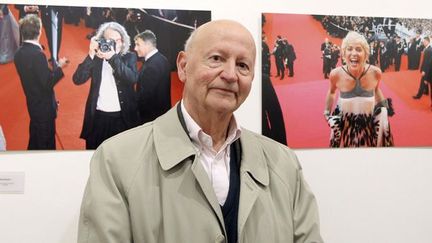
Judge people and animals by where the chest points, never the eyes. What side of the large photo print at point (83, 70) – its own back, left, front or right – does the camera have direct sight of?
front

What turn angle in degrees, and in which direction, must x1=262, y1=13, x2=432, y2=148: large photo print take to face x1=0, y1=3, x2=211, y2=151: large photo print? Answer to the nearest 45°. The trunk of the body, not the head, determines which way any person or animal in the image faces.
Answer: approximately 45° to its right

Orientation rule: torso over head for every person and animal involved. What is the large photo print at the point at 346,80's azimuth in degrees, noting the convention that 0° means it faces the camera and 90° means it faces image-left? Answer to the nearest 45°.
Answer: approximately 0°

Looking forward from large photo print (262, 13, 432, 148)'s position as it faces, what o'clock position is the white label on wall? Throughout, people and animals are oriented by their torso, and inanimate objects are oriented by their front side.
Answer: The white label on wall is roughly at 2 o'clock from the large photo print.

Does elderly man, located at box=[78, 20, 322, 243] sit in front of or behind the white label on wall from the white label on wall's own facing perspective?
in front

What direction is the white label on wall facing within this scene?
toward the camera

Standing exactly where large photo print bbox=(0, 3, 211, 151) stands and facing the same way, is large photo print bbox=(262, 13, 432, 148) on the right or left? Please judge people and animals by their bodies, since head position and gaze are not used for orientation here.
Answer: on its left

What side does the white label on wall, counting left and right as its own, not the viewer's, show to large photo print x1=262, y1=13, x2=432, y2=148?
left

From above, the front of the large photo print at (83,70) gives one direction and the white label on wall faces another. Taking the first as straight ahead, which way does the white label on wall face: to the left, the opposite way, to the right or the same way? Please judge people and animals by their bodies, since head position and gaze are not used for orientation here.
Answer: the same way

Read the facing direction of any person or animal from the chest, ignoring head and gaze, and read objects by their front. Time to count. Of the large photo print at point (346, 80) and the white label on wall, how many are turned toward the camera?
2
